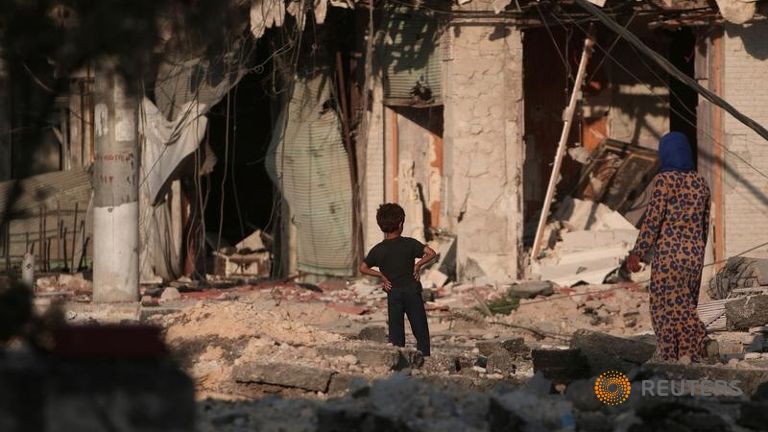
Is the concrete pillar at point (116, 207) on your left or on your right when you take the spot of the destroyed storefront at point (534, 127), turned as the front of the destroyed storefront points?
on your right

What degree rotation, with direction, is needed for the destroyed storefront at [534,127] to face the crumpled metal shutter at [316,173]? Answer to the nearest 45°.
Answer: approximately 90° to its right

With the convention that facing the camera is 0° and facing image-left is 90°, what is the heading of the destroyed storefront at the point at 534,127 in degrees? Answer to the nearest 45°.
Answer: approximately 0°

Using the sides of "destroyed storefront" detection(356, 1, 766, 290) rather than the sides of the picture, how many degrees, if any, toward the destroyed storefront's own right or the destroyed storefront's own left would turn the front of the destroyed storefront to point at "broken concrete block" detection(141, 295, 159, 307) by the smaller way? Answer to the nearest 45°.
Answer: approximately 45° to the destroyed storefront's own right

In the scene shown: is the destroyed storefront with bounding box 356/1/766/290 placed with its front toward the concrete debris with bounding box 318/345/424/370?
yes

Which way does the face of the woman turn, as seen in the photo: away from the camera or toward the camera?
away from the camera

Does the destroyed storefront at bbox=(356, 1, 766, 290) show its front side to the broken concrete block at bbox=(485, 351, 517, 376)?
yes
